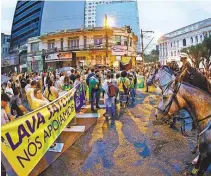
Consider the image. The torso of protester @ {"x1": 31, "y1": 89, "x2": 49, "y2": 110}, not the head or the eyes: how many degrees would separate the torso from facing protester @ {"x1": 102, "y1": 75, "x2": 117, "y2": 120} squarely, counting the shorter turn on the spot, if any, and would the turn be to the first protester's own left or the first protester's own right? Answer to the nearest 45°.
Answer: approximately 90° to the first protester's own left

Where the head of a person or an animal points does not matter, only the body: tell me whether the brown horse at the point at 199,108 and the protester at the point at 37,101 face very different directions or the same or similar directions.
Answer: very different directions

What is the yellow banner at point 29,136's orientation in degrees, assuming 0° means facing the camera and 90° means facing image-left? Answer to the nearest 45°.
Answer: approximately 315°

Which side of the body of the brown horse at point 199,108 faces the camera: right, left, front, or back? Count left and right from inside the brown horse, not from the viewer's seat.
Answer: left
